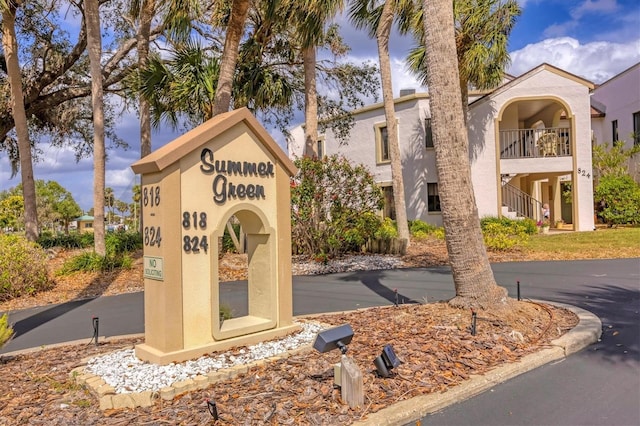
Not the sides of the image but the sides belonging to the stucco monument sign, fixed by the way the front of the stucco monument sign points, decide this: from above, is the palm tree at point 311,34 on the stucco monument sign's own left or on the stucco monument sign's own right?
on the stucco monument sign's own left

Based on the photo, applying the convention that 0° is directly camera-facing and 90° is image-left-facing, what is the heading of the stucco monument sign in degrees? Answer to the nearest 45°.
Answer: approximately 315°

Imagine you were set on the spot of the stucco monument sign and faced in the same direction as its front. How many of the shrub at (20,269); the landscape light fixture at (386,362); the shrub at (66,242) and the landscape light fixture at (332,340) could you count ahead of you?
2

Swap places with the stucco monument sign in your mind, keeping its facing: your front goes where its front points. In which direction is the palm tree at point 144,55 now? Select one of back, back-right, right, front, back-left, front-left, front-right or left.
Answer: back-left

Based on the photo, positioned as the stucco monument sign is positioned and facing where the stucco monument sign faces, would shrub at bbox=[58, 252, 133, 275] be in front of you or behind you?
behind

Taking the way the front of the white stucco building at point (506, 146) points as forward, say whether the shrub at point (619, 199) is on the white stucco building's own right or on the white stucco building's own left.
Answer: on the white stucco building's own left

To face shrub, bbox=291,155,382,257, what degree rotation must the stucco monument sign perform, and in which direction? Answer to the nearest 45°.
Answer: approximately 90° to its left

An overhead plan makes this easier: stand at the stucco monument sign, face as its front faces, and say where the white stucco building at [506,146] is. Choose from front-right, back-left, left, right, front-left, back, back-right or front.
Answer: left

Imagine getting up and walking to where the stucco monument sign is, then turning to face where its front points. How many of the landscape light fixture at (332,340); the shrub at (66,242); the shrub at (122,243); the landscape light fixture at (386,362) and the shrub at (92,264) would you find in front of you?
2

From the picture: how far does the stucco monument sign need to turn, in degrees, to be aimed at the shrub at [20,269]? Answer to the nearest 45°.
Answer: approximately 180°
